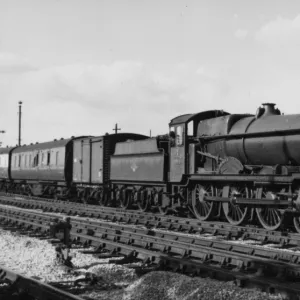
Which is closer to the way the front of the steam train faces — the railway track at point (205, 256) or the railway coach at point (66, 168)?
the railway track

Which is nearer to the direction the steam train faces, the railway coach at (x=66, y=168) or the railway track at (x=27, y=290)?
the railway track

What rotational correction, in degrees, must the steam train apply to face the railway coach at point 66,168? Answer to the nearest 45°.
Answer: approximately 180°
